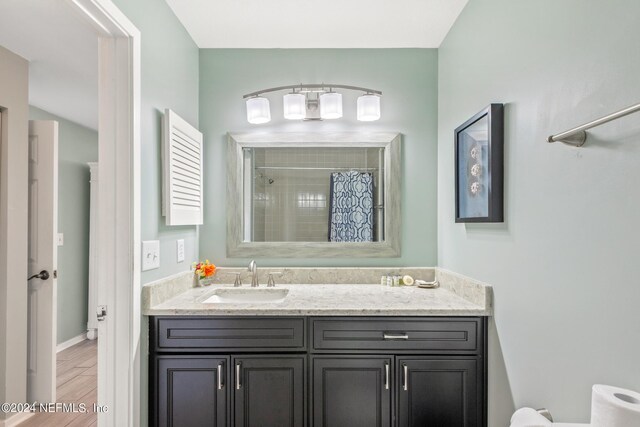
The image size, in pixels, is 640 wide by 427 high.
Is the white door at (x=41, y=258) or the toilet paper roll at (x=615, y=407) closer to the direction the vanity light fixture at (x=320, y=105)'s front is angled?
the toilet paper roll

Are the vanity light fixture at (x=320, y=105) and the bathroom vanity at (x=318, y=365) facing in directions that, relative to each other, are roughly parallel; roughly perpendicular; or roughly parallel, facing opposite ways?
roughly parallel

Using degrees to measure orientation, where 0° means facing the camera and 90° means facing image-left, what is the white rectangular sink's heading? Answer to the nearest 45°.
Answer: approximately 0°

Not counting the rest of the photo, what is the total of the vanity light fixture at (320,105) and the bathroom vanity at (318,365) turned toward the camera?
2

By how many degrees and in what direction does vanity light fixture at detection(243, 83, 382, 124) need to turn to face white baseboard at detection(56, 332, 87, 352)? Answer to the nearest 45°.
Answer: approximately 135° to its right

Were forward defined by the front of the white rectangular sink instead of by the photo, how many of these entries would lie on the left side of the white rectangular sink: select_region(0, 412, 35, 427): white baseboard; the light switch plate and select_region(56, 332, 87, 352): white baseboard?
0

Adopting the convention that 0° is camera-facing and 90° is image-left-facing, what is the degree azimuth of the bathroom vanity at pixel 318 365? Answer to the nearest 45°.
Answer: approximately 0°

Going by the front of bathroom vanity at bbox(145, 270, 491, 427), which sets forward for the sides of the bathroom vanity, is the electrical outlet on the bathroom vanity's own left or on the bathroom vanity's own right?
on the bathroom vanity's own right

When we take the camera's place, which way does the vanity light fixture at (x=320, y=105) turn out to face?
facing the viewer

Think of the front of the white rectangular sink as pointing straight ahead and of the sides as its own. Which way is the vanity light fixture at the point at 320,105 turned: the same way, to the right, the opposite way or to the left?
the same way
